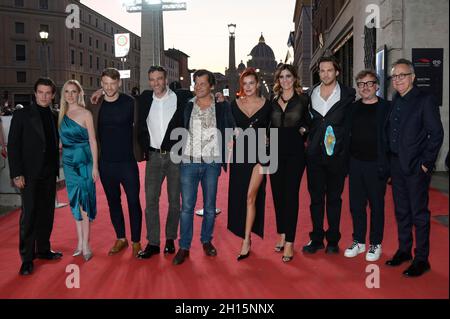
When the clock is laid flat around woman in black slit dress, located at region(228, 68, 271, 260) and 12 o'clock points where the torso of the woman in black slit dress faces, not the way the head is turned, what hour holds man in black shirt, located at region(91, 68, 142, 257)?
The man in black shirt is roughly at 3 o'clock from the woman in black slit dress.

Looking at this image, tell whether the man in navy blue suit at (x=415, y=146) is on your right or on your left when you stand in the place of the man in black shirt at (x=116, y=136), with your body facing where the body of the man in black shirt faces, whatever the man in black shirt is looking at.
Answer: on your left

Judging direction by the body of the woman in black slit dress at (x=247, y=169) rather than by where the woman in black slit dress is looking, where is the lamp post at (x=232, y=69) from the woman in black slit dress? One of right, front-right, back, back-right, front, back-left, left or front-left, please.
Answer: back

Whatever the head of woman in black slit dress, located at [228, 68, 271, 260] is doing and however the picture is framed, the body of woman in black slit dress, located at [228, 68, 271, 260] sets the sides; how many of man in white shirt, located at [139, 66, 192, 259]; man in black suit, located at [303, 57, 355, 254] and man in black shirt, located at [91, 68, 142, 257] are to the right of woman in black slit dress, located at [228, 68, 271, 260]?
2

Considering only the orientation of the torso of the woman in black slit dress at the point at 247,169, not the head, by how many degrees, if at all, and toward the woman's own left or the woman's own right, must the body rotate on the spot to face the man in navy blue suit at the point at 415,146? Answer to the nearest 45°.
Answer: approximately 90° to the woman's own left

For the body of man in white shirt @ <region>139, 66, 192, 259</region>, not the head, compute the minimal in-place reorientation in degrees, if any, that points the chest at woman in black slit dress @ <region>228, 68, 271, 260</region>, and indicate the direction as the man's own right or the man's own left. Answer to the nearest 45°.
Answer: approximately 90° to the man's own left

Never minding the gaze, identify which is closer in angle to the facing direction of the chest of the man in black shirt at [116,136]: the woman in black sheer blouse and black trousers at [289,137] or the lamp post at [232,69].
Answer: the woman in black sheer blouse and black trousers
